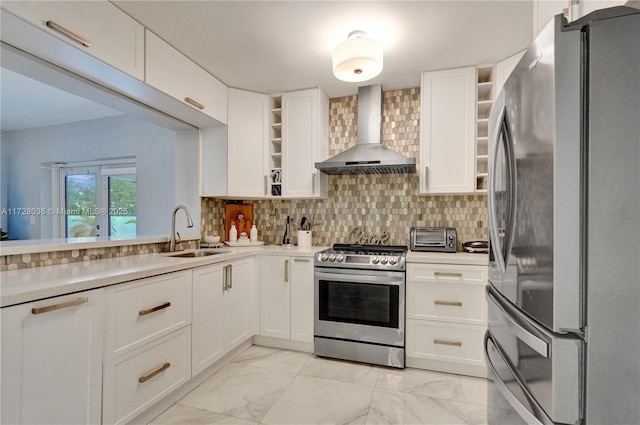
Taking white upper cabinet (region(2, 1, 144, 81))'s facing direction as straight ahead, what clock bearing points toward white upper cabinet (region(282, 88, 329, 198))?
white upper cabinet (region(282, 88, 329, 198)) is roughly at 10 o'clock from white upper cabinet (region(2, 1, 144, 81)).

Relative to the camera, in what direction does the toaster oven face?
facing the viewer

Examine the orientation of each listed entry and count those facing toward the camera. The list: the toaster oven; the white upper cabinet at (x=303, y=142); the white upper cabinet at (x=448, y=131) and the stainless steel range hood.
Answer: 4

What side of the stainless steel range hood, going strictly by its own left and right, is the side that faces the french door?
right

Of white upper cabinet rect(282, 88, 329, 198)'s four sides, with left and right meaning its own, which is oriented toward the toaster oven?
left

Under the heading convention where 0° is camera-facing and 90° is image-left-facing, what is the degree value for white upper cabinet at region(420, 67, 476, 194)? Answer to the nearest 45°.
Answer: approximately 0°

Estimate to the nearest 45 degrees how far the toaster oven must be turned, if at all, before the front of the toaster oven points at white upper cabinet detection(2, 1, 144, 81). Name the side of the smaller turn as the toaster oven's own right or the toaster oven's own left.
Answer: approximately 45° to the toaster oven's own right

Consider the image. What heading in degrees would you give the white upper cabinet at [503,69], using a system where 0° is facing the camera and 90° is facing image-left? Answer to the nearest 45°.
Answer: approximately 45°

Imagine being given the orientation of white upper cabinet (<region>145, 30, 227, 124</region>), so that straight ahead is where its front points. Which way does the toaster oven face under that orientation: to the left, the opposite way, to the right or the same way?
to the right

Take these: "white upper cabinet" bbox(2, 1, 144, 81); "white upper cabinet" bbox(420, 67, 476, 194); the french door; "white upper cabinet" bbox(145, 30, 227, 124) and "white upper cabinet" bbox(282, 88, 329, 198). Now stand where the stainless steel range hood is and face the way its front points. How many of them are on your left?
1

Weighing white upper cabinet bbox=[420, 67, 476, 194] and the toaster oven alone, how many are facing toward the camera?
2

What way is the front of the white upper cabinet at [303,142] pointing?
toward the camera
